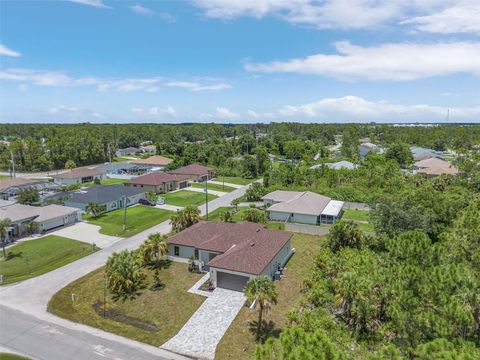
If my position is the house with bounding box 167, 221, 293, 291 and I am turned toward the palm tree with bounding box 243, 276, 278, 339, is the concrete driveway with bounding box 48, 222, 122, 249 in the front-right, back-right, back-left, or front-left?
back-right

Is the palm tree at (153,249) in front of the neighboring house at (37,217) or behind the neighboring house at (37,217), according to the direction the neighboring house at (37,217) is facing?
in front

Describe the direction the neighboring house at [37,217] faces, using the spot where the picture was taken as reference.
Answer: facing the viewer and to the right of the viewer

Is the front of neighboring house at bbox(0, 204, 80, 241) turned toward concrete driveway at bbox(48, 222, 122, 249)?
yes

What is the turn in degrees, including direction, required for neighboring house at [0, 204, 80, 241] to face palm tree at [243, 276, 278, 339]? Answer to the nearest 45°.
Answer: approximately 45° to its right

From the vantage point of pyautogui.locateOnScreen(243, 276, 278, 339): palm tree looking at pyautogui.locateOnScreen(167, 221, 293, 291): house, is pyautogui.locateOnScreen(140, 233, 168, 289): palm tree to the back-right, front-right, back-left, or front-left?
front-left

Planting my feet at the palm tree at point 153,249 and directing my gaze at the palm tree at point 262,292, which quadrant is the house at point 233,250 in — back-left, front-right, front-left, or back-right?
front-left

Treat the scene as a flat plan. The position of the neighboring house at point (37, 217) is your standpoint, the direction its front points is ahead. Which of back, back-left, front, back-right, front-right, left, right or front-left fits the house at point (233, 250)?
front
